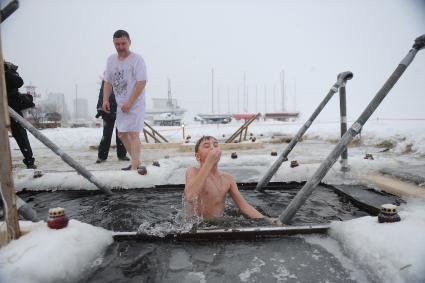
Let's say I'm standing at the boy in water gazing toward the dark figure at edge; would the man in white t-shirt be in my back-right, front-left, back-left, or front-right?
front-right

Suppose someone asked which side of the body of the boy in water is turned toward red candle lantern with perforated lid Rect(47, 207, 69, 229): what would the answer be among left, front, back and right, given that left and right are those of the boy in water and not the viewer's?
right

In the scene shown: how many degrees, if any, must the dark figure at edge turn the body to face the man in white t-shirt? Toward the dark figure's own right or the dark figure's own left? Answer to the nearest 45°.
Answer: approximately 45° to the dark figure's own right

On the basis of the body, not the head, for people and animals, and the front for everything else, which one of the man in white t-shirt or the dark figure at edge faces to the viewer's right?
the dark figure at edge

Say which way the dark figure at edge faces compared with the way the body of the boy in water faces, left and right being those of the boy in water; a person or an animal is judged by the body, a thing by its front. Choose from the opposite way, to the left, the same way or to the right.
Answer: to the left

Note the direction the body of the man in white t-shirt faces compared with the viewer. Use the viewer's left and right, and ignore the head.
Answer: facing the viewer and to the left of the viewer

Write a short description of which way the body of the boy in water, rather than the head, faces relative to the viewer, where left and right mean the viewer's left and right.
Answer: facing the viewer and to the right of the viewer

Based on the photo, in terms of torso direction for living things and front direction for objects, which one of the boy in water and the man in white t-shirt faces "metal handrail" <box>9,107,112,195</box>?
the man in white t-shirt

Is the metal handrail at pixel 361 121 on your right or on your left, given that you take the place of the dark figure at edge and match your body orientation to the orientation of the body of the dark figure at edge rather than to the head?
on your right

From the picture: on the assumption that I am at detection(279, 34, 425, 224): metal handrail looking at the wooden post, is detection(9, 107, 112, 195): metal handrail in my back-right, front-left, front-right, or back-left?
front-right

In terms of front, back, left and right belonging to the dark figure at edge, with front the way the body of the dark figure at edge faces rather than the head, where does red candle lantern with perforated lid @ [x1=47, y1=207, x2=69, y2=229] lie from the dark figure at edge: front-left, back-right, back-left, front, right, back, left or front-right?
right

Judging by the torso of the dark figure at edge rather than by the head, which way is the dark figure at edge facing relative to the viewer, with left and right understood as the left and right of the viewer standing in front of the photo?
facing to the right of the viewer

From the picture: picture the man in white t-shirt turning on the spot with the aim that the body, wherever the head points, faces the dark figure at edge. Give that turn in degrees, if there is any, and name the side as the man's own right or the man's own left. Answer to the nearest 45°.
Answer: approximately 90° to the man's own right

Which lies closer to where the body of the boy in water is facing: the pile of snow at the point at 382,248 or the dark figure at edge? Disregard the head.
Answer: the pile of snow

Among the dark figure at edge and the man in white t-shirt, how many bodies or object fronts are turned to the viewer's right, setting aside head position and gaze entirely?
1

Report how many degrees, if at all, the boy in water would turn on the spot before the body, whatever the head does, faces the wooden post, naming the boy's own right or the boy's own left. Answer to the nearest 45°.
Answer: approximately 90° to the boy's own right

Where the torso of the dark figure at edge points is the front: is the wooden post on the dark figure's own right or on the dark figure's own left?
on the dark figure's own right

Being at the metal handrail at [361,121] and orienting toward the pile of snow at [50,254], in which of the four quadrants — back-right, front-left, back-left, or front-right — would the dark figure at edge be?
front-right
